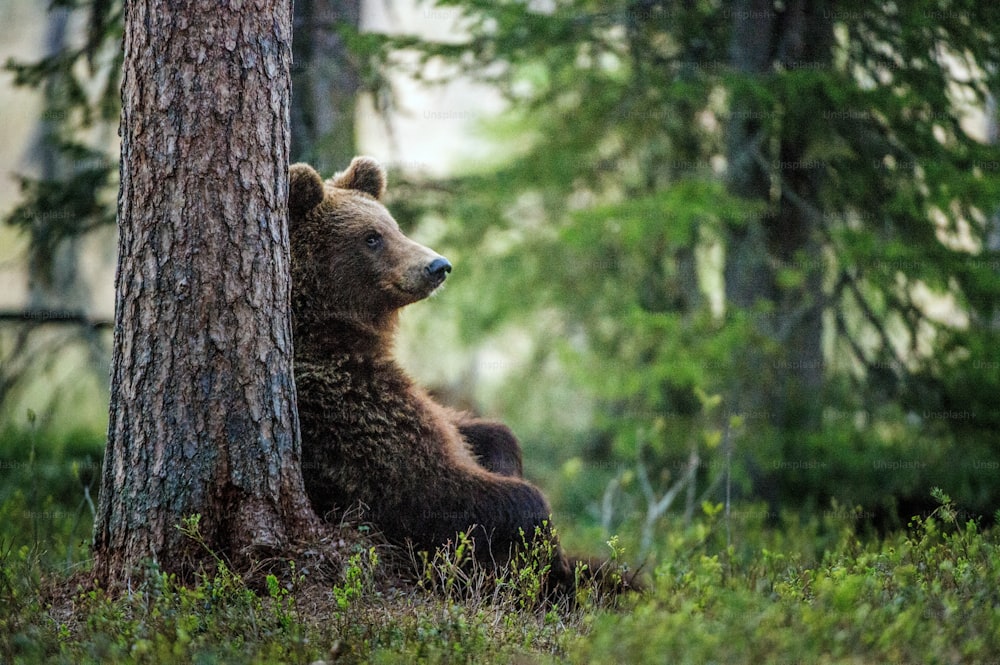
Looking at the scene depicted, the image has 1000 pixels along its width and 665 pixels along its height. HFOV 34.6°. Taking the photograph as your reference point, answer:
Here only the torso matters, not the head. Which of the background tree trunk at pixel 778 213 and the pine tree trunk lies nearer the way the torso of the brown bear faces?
the background tree trunk

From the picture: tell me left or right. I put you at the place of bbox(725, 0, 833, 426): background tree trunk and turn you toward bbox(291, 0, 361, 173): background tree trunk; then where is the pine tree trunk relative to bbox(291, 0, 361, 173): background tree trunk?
left

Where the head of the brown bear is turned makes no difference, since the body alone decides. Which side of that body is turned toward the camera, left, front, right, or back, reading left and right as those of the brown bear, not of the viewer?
right

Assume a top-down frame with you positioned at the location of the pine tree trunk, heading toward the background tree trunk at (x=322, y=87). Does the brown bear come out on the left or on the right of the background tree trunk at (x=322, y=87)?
right

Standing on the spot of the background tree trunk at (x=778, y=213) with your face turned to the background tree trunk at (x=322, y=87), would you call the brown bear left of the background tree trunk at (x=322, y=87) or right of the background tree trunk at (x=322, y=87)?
left

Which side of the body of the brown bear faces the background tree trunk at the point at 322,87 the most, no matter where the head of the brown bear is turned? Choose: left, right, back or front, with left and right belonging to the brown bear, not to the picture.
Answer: left

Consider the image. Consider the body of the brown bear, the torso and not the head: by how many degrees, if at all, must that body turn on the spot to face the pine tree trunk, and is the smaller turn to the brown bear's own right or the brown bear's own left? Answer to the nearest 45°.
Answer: approximately 135° to the brown bear's own right

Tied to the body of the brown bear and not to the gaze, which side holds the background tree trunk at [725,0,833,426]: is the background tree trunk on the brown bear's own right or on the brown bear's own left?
on the brown bear's own left
